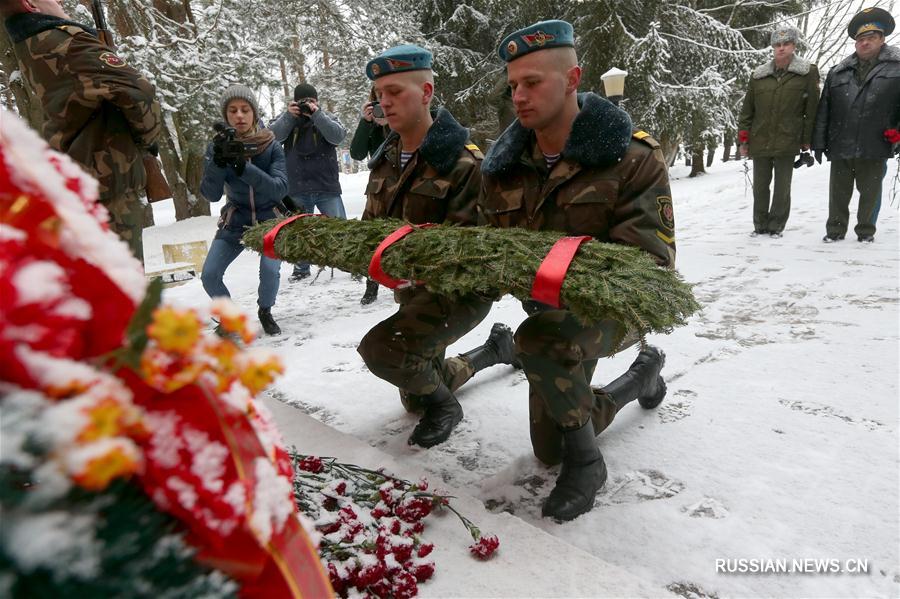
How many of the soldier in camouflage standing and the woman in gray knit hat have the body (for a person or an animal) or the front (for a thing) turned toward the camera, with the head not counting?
1

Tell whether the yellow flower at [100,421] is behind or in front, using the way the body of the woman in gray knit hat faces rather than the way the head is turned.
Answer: in front

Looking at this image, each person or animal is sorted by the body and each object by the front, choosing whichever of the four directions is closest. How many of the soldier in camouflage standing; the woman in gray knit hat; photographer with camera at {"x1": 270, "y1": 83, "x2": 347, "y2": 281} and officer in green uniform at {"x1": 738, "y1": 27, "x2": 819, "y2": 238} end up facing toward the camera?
3

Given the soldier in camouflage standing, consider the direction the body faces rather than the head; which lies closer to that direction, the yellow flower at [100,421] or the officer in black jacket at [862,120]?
the officer in black jacket

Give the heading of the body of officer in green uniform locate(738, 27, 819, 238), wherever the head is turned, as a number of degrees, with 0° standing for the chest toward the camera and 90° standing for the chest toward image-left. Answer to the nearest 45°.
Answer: approximately 0°

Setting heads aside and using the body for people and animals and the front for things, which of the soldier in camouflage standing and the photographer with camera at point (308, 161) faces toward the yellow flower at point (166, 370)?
the photographer with camera

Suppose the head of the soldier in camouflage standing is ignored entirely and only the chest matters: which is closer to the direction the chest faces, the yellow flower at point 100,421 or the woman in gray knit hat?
the woman in gray knit hat

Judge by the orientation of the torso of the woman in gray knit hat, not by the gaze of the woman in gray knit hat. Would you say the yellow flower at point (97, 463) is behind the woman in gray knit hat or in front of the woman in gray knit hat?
in front

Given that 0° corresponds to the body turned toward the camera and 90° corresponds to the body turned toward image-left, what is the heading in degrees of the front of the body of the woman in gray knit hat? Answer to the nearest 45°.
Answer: approximately 0°

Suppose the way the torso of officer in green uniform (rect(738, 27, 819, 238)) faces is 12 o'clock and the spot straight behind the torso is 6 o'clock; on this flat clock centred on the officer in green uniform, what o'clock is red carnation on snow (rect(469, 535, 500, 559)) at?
The red carnation on snow is roughly at 12 o'clock from the officer in green uniform.

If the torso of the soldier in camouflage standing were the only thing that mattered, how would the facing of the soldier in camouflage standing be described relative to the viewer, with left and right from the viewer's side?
facing away from the viewer and to the right of the viewer

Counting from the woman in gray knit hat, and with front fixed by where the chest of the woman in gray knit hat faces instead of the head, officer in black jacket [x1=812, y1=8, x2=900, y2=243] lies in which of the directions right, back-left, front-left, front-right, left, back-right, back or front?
left

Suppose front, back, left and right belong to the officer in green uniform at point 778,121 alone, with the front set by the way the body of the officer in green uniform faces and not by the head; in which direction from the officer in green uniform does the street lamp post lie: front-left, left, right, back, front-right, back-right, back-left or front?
back-right

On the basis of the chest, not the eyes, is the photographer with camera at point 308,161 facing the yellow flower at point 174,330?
yes

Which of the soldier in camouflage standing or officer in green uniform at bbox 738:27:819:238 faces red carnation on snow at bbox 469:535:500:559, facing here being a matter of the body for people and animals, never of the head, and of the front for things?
the officer in green uniform
